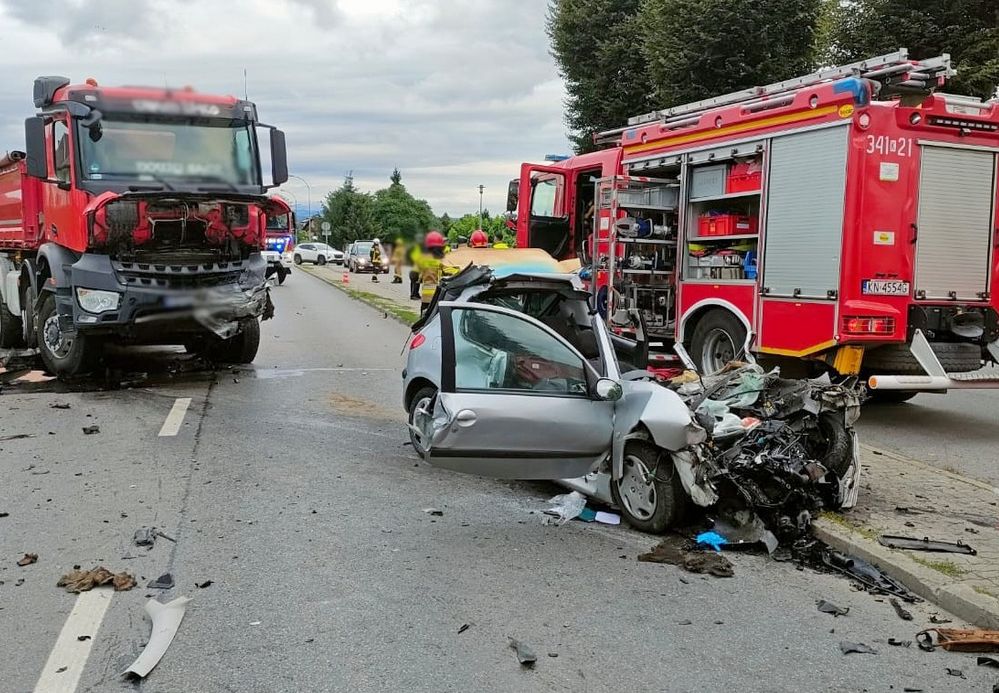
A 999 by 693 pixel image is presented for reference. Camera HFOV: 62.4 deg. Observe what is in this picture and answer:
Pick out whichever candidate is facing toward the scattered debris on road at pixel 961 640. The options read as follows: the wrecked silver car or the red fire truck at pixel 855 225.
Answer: the wrecked silver car

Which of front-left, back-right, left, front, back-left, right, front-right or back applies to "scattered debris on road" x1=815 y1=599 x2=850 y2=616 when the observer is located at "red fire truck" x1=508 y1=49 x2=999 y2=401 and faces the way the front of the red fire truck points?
back-left

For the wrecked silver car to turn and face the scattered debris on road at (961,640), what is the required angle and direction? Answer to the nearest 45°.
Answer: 0° — it already faces it

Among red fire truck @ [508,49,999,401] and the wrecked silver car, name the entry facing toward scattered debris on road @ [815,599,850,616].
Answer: the wrecked silver car

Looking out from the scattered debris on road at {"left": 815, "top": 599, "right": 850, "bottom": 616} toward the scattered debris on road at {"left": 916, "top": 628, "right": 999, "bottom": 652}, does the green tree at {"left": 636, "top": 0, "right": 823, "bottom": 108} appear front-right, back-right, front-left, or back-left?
back-left

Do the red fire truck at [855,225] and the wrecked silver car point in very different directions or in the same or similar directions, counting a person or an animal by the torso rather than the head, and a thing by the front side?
very different directions

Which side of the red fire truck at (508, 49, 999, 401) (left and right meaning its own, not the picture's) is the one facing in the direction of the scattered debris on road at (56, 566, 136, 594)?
left

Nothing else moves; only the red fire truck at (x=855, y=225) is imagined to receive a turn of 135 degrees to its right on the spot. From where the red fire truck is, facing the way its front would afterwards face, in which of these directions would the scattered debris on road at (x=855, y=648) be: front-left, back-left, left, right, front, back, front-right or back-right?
right

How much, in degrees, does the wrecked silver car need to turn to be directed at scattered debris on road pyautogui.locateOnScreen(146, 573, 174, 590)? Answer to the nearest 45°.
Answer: approximately 90° to its right

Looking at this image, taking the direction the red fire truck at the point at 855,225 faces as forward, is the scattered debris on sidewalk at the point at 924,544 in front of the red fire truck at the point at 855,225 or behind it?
behind

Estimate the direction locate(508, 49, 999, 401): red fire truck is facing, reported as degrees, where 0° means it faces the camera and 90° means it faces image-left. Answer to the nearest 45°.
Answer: approximately 135°

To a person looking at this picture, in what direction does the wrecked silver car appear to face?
facing the viewer and to the right of the viewer
